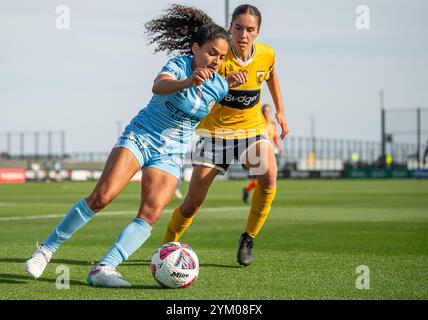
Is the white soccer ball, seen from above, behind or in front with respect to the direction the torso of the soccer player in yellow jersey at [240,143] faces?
in front

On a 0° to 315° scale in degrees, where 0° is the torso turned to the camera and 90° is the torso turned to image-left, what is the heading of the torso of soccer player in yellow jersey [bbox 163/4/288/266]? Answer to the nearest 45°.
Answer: approximately 0°

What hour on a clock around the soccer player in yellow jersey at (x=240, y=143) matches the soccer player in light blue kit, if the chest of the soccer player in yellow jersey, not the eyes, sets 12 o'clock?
The soccer player in light blue kit is roughly at 1 o'clock from the soccer player in yellow jersey.

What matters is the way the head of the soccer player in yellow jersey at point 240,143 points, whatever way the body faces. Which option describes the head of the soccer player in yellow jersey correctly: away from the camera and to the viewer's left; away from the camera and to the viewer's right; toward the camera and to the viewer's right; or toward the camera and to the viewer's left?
toward the camera and to the viewer's left
